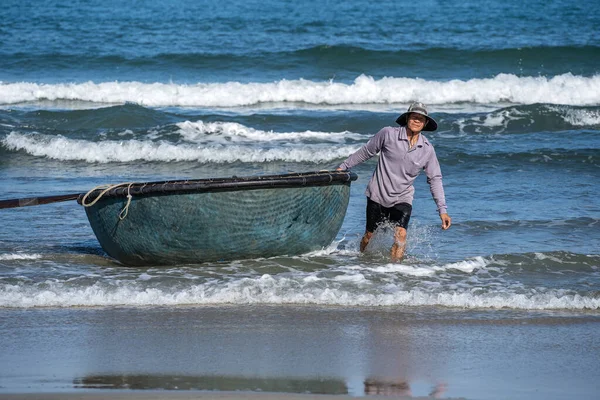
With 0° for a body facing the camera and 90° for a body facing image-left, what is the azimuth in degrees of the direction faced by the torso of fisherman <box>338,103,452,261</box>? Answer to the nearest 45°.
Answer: approximately 0°

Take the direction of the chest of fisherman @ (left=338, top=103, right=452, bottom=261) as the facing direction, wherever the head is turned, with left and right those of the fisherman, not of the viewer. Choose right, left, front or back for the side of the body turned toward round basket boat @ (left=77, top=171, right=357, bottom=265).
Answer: right
